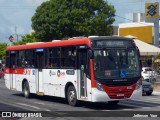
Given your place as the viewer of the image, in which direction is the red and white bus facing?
facing the viewer and to the right of the viewer
